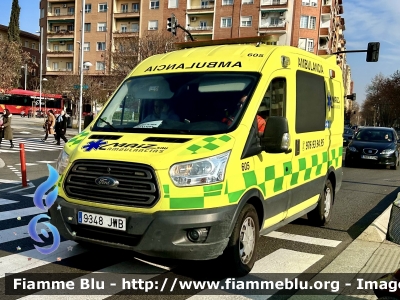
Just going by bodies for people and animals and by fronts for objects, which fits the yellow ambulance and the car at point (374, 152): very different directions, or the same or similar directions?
same or similar directions

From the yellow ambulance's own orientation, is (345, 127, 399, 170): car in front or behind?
behind

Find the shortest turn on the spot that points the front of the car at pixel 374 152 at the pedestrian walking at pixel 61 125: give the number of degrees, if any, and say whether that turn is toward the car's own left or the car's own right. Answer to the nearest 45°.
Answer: approximately 90° to the car's own right

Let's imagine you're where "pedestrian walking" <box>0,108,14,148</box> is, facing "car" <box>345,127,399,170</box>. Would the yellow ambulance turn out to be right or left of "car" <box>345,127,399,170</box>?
right

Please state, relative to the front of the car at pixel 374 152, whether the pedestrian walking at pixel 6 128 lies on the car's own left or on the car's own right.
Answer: on the car's own right

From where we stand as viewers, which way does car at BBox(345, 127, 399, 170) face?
facing the viewer

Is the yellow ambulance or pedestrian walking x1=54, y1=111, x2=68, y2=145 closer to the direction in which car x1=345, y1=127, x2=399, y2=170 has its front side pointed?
the yellow ambulance

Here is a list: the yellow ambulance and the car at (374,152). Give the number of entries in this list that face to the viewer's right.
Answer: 0

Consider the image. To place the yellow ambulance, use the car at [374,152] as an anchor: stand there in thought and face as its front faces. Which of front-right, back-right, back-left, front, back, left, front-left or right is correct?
front

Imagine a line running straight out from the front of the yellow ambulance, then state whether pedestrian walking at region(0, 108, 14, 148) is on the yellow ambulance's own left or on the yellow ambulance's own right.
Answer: on the yellow ambulance's own right

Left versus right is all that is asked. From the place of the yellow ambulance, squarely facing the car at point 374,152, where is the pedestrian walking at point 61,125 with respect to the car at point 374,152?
left

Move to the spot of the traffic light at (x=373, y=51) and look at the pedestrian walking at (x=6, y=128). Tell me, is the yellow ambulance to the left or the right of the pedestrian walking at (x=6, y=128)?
left

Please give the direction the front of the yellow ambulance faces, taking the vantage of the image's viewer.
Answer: facing the viewer and to the left of the viewer

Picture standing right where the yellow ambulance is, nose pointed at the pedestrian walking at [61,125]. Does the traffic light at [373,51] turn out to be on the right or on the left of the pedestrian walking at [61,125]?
right

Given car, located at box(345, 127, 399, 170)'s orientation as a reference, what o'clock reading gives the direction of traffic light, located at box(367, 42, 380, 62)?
The traffic light is roughly at 6 o'clock from the car.
